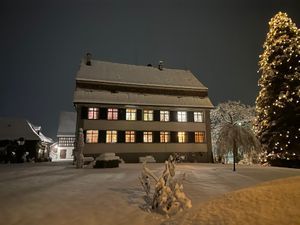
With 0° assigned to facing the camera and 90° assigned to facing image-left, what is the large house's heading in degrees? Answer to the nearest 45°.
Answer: approximately 0°

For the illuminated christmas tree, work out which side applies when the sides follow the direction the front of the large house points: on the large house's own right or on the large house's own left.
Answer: on the large house's own left
